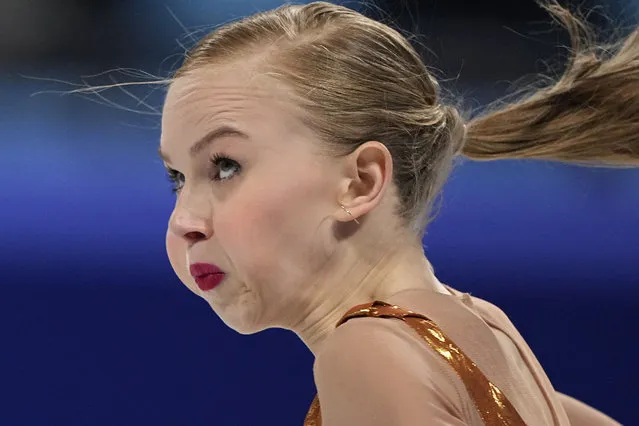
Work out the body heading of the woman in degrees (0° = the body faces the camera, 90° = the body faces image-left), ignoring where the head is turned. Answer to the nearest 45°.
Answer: approximately 90°
